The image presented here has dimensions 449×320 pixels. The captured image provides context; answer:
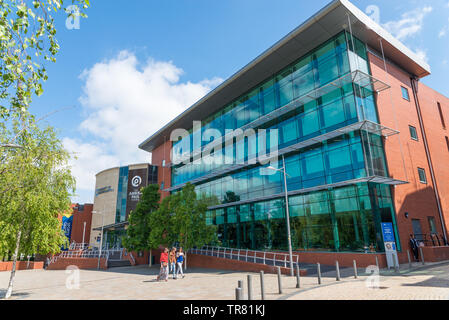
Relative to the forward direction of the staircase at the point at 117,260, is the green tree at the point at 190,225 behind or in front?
in front

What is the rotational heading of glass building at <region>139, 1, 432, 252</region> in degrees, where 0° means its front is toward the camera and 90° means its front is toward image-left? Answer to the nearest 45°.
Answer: approximately 45°

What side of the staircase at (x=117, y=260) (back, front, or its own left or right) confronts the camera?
front

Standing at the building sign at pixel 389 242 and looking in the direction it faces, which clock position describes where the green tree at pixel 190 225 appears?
The green tree is roughly at 3 o'clock from the building sign.

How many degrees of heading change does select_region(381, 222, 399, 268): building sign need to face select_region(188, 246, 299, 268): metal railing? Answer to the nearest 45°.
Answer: approximately 90° to its right

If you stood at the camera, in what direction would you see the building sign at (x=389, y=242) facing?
facing the viewer

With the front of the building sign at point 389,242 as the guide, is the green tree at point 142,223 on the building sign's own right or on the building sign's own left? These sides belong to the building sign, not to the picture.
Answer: on the building sign's own right

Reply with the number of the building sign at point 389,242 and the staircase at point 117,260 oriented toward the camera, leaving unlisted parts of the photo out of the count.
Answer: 2

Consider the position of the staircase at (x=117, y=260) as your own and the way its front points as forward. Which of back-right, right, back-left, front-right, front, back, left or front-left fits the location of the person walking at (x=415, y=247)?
front-left

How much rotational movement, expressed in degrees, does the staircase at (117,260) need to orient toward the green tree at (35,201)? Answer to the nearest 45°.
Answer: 0° — it already faces it

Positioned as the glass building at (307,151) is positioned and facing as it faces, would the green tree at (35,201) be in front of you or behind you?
in front

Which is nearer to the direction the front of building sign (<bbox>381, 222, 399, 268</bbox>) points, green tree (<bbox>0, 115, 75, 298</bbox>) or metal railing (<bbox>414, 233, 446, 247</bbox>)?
the green tree

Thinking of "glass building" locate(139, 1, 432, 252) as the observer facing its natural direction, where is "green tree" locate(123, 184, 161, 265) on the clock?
The green tree is roughly at 2 o'clock from the glass building.
